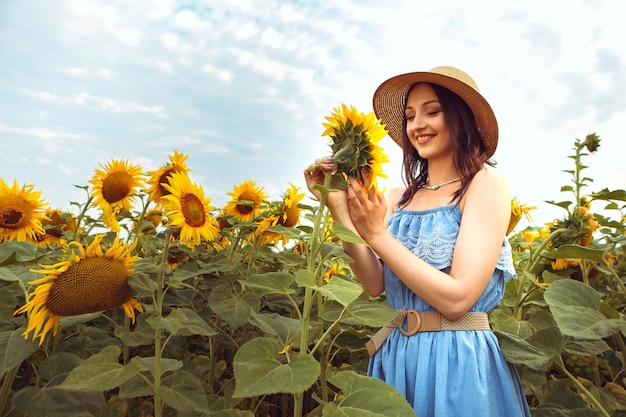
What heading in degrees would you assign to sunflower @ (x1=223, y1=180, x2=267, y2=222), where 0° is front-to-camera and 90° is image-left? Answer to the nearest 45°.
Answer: approximately 0°

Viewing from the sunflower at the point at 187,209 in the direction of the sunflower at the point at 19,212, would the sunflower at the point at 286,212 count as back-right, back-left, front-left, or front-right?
back-right

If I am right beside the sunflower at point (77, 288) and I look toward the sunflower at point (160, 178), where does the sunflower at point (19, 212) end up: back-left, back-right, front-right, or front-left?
front-left

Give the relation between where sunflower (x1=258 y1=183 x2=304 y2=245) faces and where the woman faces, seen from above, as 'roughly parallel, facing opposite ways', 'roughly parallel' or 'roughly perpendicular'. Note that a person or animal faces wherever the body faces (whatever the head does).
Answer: roughly perpendicular

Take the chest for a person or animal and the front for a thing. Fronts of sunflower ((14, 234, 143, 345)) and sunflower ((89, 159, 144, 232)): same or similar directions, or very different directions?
same or similar directions

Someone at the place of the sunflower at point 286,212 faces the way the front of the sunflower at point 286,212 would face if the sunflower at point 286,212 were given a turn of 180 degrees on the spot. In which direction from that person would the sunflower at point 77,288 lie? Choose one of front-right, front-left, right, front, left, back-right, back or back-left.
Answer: left

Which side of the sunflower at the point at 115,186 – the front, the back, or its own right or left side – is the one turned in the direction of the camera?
front

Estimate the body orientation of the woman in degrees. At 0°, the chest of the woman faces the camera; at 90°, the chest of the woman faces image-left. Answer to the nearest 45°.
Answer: approximately 45°

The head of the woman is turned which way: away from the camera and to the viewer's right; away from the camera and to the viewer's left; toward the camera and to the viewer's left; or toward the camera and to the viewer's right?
toward the camera and to the viewer's left

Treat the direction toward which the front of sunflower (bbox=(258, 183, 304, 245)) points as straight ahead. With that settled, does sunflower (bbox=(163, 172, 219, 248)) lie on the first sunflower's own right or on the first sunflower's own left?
on the first sunflower's own right

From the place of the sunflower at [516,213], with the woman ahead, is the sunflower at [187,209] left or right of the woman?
right

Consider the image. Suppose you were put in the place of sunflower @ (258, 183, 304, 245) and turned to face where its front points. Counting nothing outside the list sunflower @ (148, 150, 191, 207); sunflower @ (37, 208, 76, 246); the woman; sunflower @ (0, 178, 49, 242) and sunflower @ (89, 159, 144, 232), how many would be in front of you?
1

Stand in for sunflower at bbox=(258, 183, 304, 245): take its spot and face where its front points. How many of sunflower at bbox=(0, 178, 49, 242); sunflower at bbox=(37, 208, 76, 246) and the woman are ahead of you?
1

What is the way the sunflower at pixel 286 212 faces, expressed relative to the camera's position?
facing the viewer and to the right of the viewer

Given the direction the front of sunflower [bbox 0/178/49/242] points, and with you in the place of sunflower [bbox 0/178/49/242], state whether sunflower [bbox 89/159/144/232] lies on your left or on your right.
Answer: on your left

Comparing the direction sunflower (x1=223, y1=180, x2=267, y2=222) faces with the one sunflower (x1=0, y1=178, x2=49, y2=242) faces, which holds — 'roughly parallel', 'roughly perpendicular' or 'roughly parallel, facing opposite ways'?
roughly parallel

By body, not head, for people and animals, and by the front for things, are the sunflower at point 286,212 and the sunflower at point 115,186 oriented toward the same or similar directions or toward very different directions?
same or similar directions

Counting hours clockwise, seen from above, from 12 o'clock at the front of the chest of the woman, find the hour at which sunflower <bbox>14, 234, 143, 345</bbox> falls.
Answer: The sunflower is roughly at 1 o'clock from the woman.

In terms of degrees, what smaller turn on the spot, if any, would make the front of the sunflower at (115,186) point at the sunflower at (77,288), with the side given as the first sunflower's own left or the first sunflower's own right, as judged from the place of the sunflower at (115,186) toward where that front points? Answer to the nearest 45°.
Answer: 0° — it already faces it
